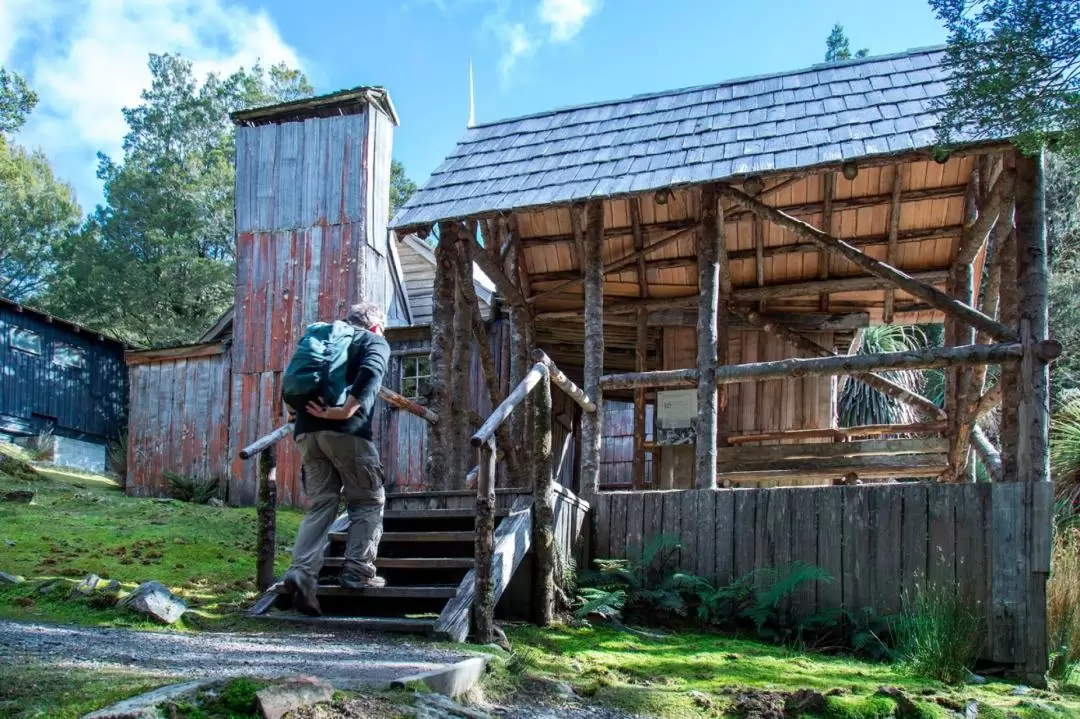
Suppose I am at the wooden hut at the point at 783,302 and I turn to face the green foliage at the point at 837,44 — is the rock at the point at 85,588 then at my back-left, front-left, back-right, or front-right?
back-left

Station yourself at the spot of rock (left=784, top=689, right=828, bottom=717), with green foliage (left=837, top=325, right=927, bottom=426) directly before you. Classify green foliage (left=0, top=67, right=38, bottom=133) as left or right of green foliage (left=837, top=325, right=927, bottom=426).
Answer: left

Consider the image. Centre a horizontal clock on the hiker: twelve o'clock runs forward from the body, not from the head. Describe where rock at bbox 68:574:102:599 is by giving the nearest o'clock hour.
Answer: The rock is roughly at 8 o'clock from the hiker.

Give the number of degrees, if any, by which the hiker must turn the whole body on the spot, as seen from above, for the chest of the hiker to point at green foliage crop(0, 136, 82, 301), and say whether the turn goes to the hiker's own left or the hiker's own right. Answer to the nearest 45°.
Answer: approximately 45° to the hiker's own left

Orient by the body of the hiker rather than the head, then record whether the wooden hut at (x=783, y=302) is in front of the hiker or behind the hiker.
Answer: in front

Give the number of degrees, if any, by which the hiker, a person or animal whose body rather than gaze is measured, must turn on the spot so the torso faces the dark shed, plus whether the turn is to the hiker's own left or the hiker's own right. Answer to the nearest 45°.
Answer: approximately 45° to the hiker's own left

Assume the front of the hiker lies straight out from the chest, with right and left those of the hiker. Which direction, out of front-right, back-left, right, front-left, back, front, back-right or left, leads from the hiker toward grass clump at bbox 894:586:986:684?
front-right

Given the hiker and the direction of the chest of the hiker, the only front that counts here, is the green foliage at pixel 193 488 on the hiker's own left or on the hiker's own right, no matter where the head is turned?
on the hiker's own left

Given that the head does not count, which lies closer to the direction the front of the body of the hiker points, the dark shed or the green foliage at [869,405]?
the green foliage

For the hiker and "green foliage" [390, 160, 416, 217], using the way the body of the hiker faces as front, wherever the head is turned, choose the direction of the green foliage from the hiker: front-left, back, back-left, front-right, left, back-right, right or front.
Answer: front-left

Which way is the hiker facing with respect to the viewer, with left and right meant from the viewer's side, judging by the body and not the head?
facing away from the viewer and to the right of the viewer

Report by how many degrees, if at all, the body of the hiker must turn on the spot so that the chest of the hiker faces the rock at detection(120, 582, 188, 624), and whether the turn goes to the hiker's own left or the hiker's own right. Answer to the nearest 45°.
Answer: approximately 135° to the hiker's own left
